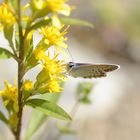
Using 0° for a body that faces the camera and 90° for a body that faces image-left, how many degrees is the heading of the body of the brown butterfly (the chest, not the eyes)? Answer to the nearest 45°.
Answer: approximately 90°
